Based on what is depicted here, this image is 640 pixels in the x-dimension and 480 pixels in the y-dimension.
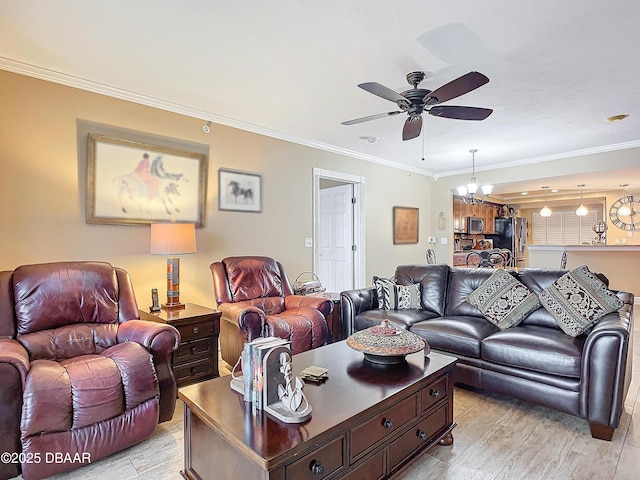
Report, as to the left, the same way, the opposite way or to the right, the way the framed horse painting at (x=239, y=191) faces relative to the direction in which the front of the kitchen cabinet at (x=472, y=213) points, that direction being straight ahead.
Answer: to the left

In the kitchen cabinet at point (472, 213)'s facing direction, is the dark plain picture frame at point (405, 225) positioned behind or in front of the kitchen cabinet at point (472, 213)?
in front

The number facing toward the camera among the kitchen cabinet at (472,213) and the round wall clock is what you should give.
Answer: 2

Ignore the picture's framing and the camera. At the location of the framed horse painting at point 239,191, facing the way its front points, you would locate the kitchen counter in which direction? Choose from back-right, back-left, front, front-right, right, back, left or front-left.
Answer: front-left

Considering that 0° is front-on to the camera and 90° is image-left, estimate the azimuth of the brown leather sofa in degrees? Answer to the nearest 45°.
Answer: approximately 45°

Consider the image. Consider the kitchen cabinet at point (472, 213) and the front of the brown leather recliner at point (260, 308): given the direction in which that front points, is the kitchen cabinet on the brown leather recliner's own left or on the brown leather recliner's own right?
on the brown leather recliner's own left

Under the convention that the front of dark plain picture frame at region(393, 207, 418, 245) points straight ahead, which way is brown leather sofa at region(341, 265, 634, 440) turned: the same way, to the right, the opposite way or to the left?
to the right

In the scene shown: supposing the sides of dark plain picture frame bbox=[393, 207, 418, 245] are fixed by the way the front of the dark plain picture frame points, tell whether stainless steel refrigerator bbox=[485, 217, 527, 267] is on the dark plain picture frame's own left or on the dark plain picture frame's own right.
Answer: on the dark plain picture frame's own left

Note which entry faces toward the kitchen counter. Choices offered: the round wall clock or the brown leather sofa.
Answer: the round wall clock

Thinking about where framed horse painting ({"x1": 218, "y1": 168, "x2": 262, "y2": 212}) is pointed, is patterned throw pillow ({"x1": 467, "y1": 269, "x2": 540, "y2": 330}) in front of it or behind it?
in front

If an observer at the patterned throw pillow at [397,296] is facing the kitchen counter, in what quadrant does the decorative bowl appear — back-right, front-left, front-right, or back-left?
back-right
